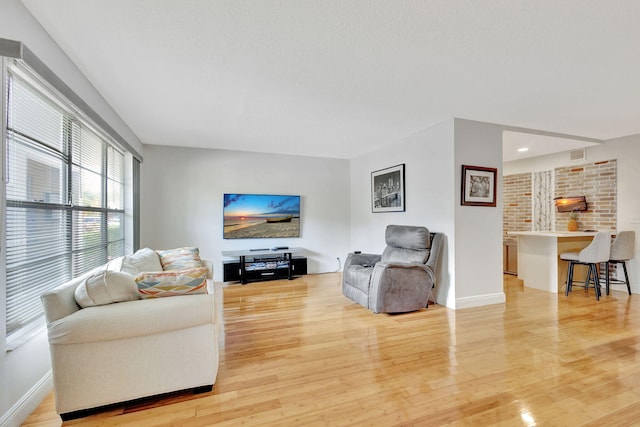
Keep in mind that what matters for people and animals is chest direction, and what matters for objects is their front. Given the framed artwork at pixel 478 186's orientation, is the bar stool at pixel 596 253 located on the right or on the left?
on its left

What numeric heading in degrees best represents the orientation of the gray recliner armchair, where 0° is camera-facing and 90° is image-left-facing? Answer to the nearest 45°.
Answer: approximately 45°

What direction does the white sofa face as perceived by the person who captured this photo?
facing to the right of the viewer

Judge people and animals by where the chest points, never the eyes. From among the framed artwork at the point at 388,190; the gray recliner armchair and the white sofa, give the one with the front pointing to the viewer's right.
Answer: the white sofa

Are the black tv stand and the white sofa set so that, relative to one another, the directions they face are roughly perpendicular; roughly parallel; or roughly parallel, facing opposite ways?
roughly perpendicular

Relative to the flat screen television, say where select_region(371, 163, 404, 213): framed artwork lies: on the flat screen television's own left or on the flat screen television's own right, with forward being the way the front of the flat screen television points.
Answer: on the flat screen television's own left

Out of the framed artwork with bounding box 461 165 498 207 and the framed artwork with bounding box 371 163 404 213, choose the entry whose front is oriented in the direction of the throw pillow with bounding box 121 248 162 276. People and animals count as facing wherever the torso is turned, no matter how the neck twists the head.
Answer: the framed artwork with bounding box 371 163 404 213

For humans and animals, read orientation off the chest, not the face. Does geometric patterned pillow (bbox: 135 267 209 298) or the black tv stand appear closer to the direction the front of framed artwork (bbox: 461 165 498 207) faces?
the geometric patterned pillow

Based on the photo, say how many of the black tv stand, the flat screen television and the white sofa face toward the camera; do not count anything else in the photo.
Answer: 2
